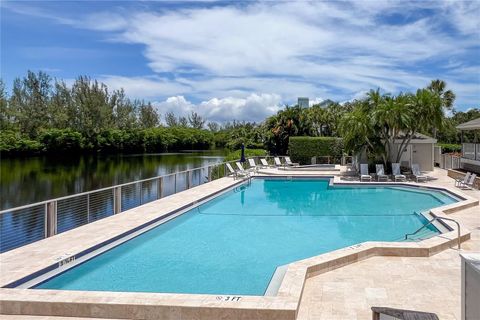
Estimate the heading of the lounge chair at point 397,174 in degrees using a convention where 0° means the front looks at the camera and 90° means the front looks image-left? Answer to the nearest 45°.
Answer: approximately 315°

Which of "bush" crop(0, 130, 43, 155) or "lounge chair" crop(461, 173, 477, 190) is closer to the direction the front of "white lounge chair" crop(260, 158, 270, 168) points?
the lounge chair

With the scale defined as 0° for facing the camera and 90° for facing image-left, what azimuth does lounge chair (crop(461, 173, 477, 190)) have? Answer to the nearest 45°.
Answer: approximately 45°

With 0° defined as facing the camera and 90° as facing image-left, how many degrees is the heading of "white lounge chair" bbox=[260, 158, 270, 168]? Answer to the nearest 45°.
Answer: approximately 315°
